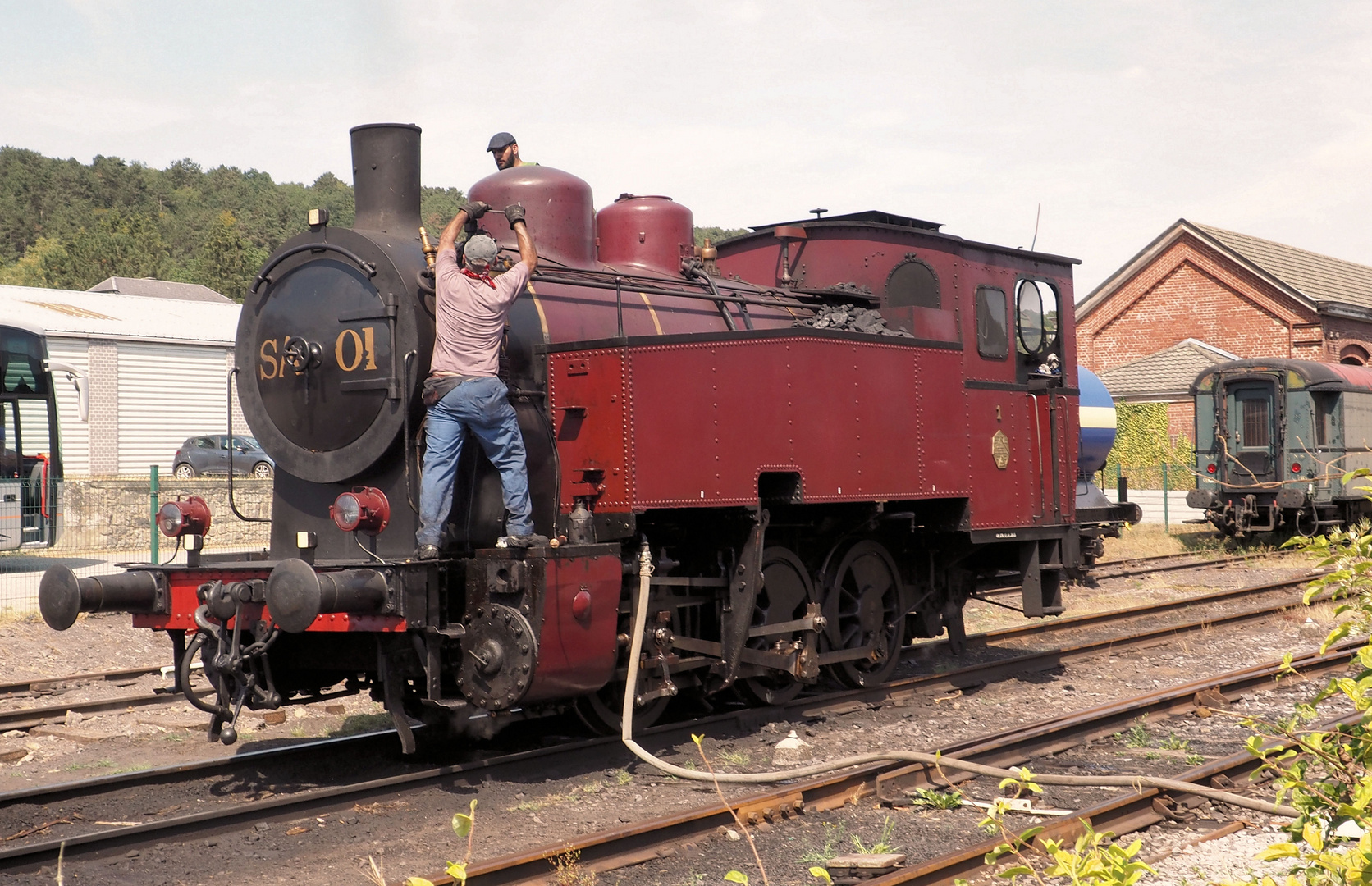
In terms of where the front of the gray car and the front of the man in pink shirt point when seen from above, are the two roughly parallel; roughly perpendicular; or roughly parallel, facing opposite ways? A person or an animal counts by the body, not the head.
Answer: roughly perpendicular

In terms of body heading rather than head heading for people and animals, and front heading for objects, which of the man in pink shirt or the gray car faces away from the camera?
the man in pink shirt

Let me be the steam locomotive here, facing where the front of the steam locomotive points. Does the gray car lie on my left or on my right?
on my right

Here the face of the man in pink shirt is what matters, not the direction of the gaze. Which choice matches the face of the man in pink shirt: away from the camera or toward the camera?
away from the camera

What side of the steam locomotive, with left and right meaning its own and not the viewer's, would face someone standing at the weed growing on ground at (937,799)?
left

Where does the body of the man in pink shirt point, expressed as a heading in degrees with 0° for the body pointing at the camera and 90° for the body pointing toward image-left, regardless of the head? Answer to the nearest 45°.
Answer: approximately 180°
